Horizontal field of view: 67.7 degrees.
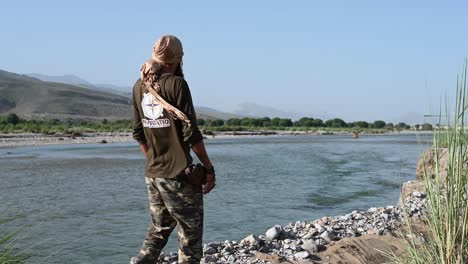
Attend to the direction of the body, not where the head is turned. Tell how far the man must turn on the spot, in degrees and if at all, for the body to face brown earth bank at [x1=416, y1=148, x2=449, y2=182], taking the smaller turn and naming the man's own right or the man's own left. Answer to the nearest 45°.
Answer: approximately 45° to the man's own right

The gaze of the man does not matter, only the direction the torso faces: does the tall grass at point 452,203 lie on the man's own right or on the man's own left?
on the man's own right

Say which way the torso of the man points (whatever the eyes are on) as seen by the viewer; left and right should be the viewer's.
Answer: facing away from the viewer and to the right of the viewer
